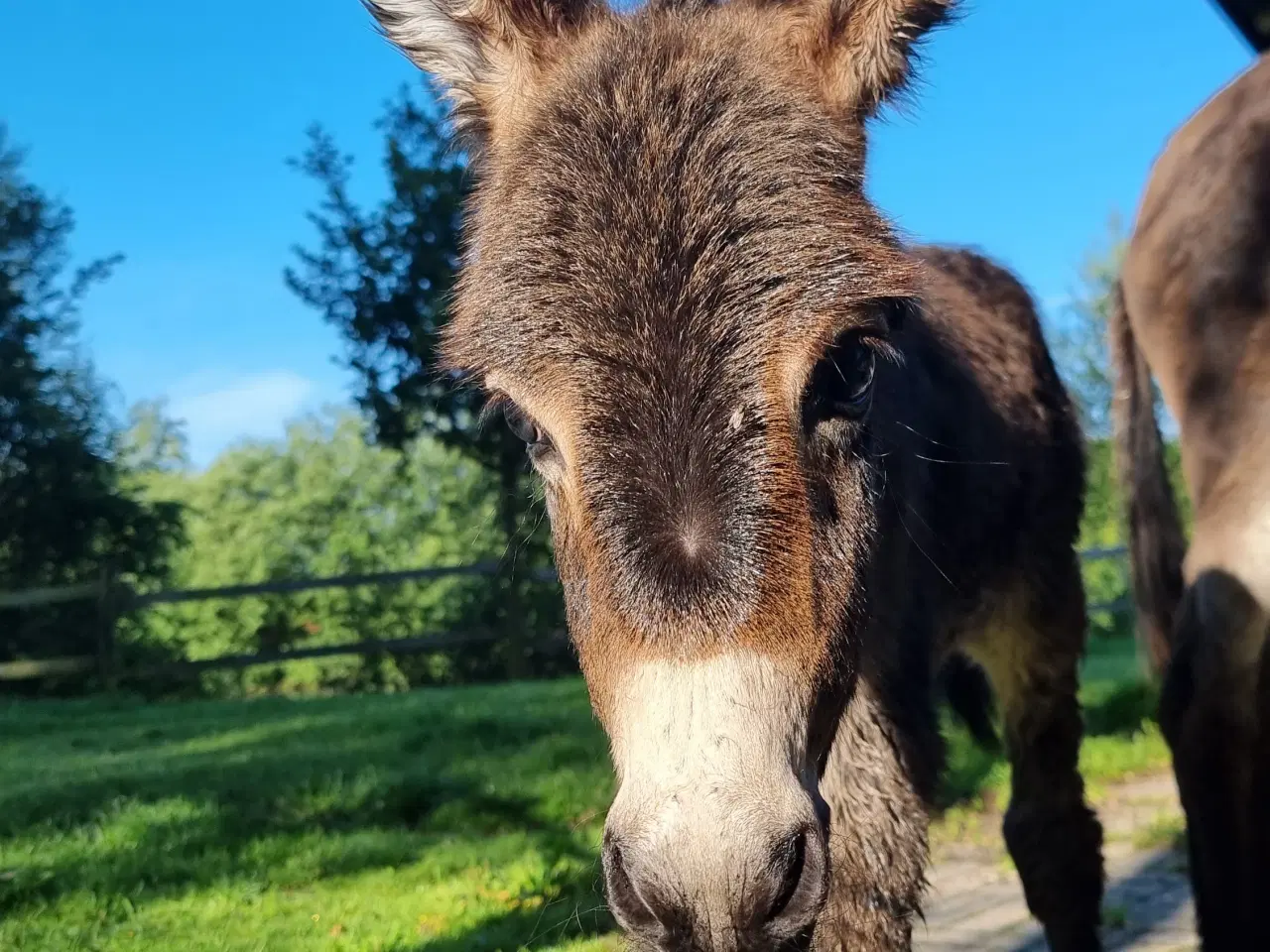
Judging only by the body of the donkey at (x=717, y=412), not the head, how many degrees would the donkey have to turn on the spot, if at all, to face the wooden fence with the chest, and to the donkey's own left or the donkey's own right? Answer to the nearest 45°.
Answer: approximately 90° to the donkey's own right

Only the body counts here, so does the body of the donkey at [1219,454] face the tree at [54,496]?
no

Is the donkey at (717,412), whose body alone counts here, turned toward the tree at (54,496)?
no
